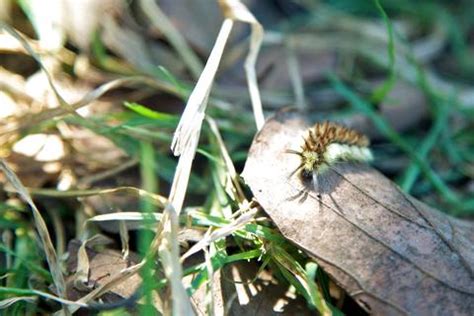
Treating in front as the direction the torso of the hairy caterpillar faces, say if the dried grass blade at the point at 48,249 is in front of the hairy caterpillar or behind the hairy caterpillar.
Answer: in front

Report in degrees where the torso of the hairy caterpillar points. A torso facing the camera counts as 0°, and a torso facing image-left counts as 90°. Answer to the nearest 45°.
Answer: approximately 45°

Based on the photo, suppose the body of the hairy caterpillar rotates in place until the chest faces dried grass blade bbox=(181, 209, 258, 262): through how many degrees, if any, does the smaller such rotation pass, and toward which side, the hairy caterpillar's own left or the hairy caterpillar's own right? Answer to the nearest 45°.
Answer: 0° — it already faces it
